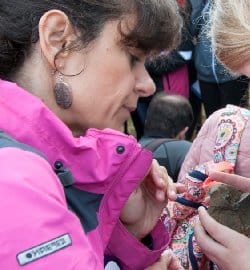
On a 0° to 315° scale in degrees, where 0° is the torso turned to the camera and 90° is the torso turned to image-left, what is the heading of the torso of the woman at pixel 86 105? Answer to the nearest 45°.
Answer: approximately 270°

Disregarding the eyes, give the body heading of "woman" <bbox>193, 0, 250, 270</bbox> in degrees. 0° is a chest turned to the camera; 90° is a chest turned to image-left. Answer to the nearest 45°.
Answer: approximately 90°

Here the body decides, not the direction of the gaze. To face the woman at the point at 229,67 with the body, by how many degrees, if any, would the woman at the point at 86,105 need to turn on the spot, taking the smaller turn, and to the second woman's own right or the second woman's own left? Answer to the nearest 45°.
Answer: approximately 45° to the second woman's own left

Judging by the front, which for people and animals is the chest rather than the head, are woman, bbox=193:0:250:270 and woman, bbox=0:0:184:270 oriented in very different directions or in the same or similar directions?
very different directions

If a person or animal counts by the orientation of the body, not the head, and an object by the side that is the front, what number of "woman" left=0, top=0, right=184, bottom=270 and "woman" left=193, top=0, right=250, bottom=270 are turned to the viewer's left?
1
